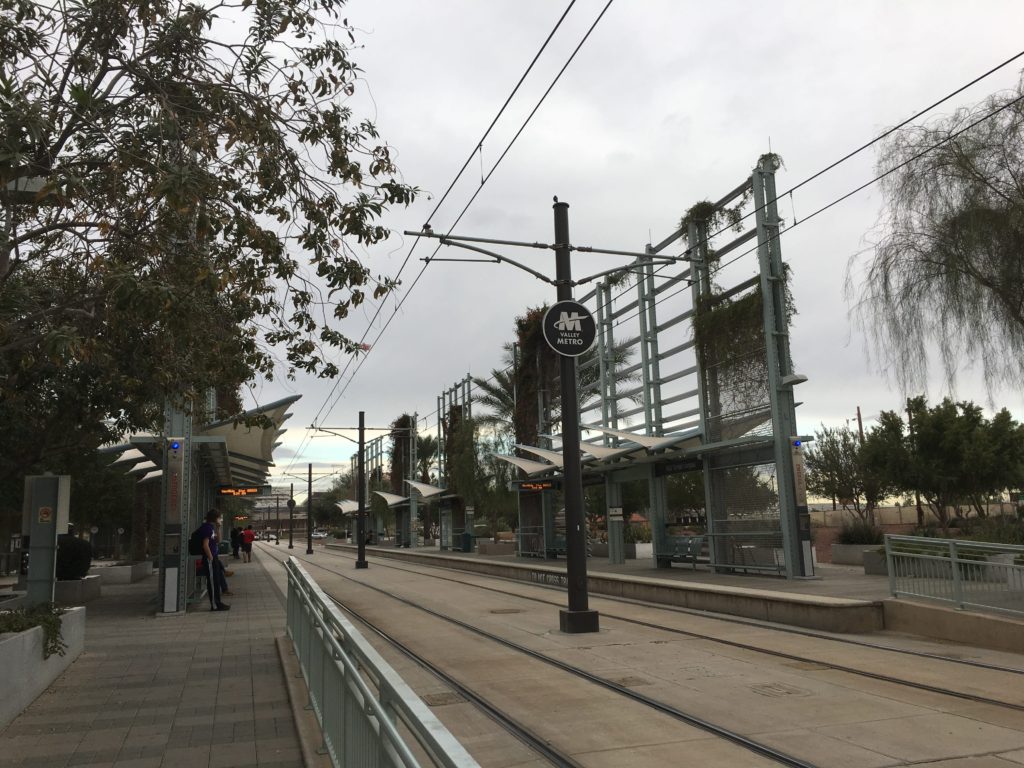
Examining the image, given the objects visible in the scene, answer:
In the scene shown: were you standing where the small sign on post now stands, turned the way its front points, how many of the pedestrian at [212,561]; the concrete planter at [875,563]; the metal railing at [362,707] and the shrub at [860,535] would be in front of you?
1

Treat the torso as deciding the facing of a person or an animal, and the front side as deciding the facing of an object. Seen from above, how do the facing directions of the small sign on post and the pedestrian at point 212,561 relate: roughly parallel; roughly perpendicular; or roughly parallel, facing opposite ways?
roughly perpendicular

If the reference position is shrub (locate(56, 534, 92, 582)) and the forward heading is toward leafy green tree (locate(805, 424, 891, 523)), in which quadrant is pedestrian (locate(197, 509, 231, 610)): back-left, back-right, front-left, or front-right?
front-right

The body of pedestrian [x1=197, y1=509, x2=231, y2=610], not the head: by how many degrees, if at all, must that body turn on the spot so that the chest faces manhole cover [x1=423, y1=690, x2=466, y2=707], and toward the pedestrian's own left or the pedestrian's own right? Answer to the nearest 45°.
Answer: approximately 90° to the pedestrian's own right

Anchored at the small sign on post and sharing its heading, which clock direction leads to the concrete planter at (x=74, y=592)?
The concrete planter is roughly at 4 o'clock from the small sign on post.

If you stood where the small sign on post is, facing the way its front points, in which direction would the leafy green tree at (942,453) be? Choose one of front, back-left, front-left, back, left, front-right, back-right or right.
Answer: back-left

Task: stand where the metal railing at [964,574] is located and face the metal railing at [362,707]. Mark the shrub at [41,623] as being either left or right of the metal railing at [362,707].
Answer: right

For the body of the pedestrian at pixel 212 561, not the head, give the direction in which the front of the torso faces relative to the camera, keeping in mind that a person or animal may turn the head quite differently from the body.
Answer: to the viewer's right

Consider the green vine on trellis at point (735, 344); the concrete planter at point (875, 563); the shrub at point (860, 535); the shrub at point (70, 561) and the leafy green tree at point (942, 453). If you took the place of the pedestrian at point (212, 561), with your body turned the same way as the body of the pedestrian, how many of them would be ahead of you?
4

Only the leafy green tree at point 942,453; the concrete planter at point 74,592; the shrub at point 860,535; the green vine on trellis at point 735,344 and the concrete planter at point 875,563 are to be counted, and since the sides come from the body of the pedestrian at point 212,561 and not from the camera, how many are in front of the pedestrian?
4

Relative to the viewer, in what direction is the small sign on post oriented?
toward the camera

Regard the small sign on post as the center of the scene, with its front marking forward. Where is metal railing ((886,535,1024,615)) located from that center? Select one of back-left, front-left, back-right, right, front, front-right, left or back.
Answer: left

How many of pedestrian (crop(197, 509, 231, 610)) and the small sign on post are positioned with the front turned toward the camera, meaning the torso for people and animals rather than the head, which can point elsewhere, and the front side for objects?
1

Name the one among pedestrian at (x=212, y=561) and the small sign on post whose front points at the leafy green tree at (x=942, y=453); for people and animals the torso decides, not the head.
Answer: the pedestrian

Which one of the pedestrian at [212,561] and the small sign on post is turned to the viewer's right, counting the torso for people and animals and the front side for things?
the pedestrian
